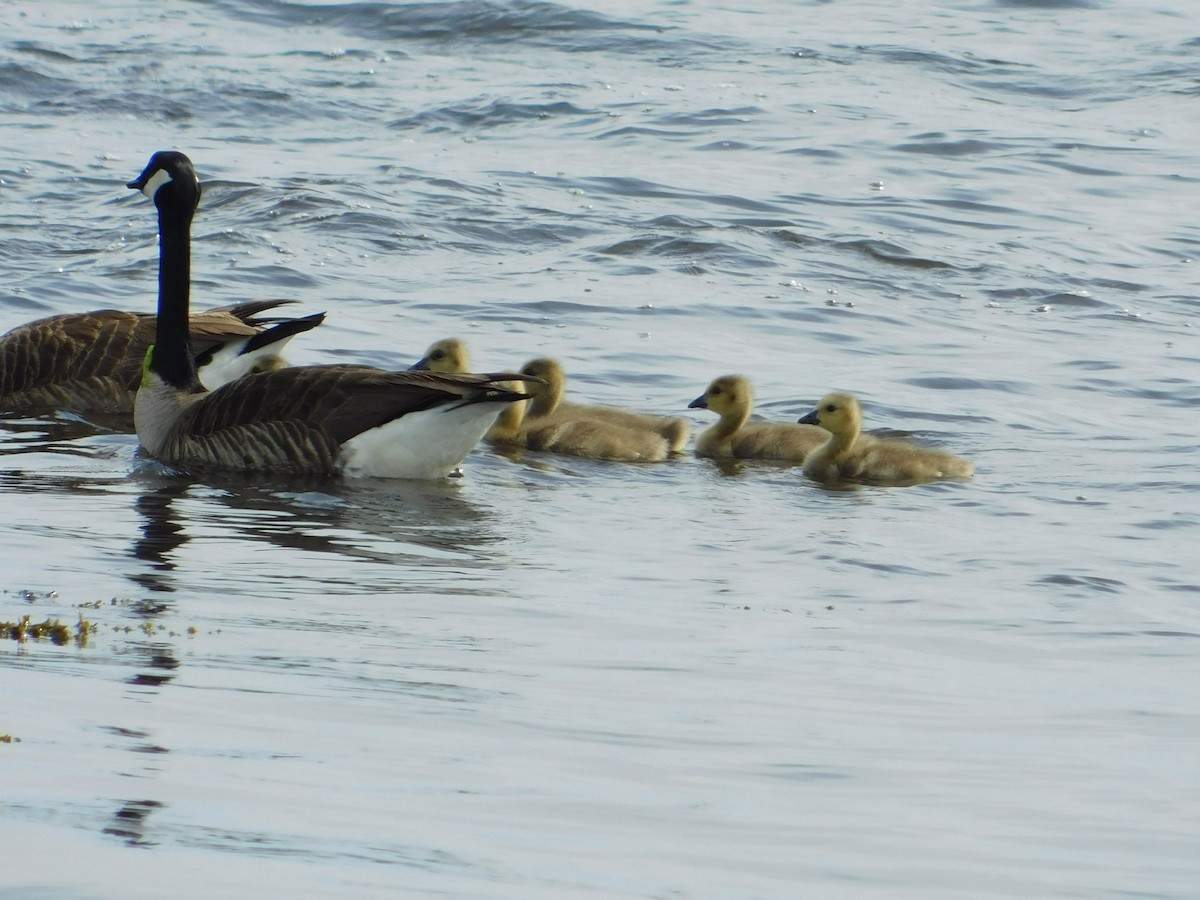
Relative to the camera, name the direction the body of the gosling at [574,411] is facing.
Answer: to the viewer's left

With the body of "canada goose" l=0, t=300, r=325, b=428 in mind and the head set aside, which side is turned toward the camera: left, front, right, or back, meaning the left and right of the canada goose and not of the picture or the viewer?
left

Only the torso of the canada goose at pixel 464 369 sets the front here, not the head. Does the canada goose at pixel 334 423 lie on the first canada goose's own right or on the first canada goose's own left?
on the first canada goose's own left

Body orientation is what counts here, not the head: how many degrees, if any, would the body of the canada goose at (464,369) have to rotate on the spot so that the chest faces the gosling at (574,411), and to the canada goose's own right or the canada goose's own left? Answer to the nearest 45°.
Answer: approximately 180°

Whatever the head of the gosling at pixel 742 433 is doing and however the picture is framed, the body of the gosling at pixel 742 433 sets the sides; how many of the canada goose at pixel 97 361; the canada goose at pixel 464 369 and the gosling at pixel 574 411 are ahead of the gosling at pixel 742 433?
3

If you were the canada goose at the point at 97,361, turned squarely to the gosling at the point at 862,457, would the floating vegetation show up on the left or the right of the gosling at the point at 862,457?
right

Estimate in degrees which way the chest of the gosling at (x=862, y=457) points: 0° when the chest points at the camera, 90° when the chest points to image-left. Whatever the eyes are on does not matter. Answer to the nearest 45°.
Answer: approximately 90°

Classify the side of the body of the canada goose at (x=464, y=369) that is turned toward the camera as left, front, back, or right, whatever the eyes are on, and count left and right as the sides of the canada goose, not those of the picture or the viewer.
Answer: left

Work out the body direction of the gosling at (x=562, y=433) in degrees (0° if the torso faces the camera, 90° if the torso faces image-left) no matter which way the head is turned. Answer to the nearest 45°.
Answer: approximately 90°
